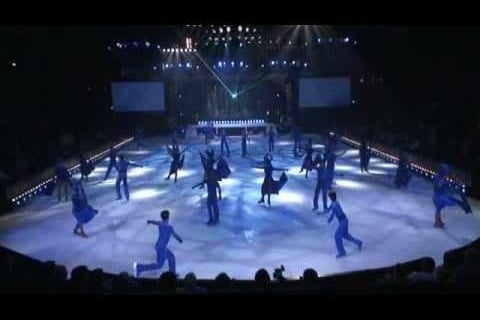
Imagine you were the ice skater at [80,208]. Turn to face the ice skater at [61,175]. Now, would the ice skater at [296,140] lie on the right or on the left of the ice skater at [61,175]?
right

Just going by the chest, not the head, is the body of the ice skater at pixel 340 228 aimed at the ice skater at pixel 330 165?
no

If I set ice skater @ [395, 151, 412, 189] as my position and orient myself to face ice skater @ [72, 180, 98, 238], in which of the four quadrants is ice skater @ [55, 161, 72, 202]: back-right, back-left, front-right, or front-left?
front-right

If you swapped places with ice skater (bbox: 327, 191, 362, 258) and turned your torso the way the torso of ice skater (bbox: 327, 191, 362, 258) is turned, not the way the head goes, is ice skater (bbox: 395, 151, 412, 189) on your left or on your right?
on your right

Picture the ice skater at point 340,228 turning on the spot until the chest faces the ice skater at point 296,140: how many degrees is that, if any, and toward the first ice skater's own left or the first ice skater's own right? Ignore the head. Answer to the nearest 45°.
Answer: approximately 90° to the first ice skater's own right

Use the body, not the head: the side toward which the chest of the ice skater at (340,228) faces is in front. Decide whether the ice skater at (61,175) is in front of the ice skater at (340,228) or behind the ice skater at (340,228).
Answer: in front

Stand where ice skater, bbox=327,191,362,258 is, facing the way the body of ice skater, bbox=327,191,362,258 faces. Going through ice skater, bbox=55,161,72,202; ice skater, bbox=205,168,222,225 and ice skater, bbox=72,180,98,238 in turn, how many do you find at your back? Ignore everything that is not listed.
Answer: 0

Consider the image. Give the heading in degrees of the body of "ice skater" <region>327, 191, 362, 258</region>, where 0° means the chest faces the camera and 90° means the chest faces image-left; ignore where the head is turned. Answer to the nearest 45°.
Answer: approximately 90°

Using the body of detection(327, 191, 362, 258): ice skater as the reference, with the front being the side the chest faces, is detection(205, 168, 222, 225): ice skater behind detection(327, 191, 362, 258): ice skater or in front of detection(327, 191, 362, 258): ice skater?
in front

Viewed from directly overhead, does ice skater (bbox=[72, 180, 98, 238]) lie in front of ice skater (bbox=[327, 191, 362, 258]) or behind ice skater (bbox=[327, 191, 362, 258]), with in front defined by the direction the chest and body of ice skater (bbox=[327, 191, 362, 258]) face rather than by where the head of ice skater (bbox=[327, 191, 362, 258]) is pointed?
in front

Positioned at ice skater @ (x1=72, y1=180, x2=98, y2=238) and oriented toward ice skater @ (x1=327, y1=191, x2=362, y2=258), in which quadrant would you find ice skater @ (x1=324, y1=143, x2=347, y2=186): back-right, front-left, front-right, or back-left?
front-left
